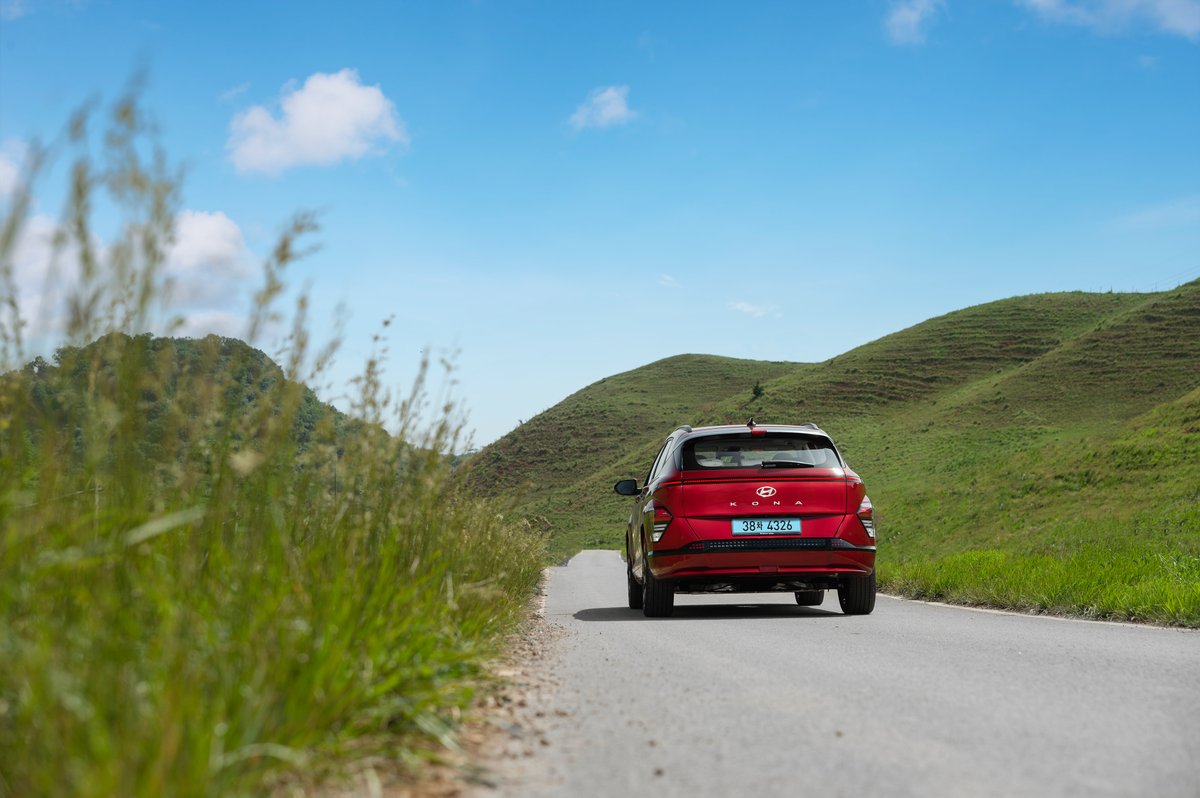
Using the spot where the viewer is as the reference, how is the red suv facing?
facing away from the viewer
